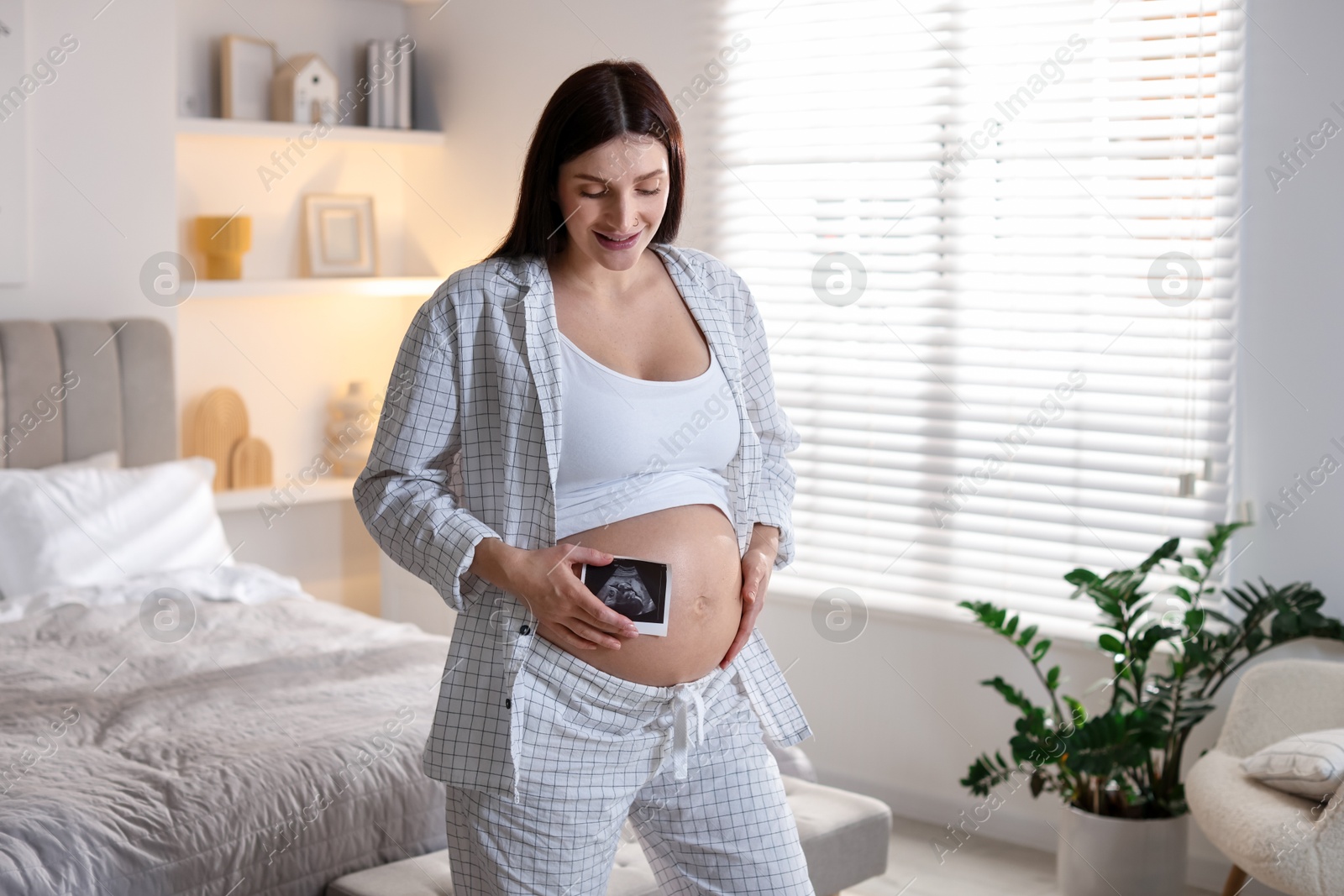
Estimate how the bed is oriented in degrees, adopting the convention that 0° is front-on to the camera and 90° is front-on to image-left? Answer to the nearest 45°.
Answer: approximately 315°

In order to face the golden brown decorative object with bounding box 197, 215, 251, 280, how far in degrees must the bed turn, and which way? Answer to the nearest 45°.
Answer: approximately 135° to its left

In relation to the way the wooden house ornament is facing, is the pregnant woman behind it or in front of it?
in front

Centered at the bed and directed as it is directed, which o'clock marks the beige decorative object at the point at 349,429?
The beige decorative object is roughly at 8 o'clock from the bed.

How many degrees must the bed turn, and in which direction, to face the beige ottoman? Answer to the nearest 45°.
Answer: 0° — it already faces it

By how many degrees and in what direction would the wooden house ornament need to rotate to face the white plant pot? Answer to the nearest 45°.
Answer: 0° — it already faces it

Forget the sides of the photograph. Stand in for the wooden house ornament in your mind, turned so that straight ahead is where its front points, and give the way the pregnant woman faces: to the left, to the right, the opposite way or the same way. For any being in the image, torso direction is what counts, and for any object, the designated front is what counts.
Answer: the same way

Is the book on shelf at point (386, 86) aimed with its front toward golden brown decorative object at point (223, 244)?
no

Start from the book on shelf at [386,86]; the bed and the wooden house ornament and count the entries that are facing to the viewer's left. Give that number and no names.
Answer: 0

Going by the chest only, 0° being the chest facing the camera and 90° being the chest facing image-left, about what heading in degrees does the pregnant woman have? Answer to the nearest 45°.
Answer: approximately 315°

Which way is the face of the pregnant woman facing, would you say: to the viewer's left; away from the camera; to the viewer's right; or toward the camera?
toward the camera

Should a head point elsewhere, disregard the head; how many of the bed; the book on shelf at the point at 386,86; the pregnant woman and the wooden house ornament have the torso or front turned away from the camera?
0
